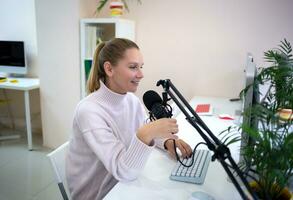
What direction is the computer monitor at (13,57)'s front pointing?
toward the camera

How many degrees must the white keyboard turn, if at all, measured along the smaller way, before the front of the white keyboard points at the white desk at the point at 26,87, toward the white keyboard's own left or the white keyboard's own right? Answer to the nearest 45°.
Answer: approximately 45° to the white keyboard's own right

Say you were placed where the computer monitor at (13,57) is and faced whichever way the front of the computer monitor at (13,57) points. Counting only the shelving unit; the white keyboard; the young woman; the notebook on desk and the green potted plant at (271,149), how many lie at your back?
0

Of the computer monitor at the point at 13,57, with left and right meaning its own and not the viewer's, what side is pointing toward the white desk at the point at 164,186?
front

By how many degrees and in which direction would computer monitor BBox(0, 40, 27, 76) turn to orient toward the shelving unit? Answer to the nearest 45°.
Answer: approximately 45° to its left

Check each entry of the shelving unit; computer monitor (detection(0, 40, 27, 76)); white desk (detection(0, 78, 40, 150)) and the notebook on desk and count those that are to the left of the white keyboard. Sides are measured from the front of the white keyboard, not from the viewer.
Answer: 0

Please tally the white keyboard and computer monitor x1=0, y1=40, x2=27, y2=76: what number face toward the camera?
1

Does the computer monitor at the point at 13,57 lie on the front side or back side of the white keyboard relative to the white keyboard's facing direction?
on the front side

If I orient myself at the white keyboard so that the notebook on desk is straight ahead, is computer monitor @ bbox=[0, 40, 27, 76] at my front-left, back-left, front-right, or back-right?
front-left

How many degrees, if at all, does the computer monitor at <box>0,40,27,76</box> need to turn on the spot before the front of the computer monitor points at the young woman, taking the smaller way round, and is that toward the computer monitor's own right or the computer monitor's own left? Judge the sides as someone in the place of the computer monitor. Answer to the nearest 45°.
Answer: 0° — it already faces them

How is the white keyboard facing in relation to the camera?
to the viewer's left

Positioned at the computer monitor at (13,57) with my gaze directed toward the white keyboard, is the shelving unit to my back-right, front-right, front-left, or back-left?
front-left

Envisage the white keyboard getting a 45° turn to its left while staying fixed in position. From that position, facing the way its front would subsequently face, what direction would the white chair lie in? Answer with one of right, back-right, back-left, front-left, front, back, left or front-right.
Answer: front-right

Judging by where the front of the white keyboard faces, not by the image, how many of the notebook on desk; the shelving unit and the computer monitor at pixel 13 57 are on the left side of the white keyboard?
0

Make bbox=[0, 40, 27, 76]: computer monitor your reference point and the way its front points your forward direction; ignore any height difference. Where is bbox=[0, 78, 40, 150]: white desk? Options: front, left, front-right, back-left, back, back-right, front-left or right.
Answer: front

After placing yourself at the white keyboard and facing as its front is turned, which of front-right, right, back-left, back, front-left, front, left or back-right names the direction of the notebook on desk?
right
